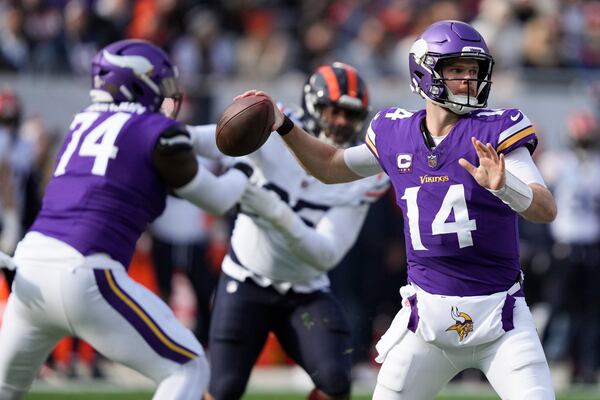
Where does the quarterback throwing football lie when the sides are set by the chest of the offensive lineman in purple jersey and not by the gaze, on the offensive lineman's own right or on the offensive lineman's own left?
on the offensive lineman's own right

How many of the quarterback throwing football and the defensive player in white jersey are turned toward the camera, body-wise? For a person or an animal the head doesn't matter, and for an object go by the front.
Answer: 2

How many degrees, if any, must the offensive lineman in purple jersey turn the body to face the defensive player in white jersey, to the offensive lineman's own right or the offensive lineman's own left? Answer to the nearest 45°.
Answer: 0° — they already face them

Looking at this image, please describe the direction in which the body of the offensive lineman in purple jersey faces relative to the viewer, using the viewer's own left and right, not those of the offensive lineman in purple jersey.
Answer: facing away from the viewer and to the right of the viewer

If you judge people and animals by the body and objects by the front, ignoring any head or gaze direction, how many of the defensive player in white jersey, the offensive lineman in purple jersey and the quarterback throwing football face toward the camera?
2

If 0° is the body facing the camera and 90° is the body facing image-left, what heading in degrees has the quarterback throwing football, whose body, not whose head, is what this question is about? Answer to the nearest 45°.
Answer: approximately 0°
